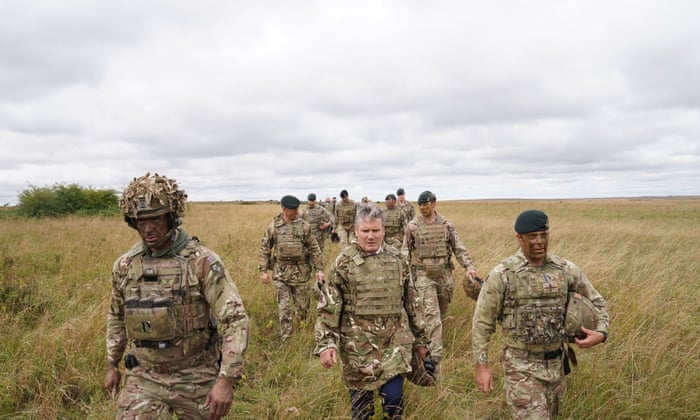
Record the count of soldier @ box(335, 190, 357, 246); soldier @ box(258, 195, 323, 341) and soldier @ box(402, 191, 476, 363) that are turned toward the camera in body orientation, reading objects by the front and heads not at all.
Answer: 3

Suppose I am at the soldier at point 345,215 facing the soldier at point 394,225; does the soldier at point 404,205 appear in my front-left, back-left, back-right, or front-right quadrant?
front-left

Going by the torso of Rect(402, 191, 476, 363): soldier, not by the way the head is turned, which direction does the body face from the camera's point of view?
toward the camera

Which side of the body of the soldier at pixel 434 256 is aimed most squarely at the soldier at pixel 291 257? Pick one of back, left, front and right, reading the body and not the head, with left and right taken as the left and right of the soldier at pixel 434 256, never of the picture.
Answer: right

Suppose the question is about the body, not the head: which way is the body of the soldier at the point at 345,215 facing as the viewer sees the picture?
toward the camera

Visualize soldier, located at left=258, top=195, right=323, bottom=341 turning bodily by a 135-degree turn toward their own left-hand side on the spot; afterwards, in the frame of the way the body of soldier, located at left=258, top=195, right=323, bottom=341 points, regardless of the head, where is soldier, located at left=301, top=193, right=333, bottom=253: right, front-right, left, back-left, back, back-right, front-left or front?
front-left

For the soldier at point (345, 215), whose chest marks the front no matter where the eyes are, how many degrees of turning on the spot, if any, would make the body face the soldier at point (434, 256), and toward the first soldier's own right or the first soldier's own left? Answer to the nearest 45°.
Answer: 0° — they already face them

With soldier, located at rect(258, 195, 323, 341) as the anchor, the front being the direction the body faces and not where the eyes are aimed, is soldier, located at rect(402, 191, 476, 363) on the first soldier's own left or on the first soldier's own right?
on the first soldier's own left

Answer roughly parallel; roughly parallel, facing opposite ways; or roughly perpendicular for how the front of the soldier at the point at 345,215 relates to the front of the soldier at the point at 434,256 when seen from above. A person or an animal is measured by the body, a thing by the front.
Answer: roughly parallel

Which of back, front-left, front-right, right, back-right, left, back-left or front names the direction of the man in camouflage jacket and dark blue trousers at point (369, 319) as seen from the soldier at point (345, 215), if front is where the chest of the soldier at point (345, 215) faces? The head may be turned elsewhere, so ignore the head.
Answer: front

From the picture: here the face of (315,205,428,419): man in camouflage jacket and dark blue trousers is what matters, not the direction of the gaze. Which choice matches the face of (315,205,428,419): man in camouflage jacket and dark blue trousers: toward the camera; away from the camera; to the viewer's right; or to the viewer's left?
toward the camera

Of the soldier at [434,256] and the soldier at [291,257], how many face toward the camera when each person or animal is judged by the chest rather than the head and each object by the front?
2

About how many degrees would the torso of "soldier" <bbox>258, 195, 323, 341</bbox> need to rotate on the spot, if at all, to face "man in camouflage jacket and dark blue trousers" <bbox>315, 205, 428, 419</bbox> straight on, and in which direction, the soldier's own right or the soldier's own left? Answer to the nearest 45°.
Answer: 0° — they already face them

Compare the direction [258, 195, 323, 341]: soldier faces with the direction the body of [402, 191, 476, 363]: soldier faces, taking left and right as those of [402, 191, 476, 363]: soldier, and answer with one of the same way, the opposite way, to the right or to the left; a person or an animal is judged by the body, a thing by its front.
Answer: the same way

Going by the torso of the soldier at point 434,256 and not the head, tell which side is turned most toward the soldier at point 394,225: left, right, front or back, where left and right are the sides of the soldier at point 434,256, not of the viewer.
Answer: back

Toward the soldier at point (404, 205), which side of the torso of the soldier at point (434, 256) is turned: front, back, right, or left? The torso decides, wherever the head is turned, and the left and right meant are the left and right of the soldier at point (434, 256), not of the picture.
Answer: back

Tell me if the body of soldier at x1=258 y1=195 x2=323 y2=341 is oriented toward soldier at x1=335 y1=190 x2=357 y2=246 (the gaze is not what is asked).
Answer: no

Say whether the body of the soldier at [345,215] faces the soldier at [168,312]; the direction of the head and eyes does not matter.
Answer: yes
